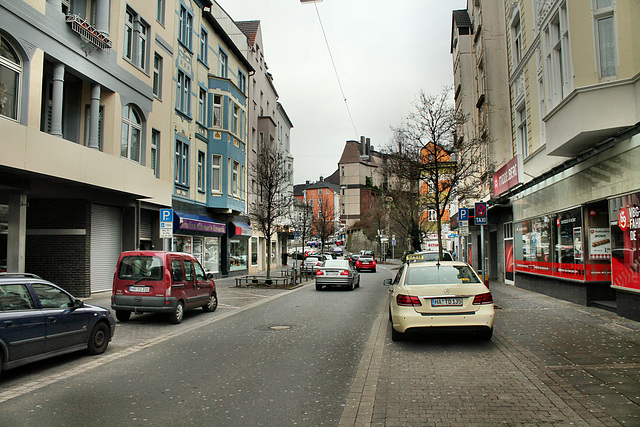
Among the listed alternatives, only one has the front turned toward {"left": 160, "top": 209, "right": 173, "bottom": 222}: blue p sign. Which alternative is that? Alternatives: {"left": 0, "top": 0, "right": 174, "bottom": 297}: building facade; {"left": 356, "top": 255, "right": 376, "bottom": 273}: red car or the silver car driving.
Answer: the building facade

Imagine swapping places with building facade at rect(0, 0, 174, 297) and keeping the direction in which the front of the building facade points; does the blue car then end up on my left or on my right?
on my right

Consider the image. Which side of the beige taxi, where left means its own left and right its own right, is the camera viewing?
back

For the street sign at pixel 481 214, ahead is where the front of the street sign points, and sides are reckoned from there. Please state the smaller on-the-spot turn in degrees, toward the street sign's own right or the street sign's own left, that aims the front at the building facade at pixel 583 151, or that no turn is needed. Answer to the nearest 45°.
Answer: approximately 45° to the street sign's own left

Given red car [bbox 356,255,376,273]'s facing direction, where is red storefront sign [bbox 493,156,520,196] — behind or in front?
behind

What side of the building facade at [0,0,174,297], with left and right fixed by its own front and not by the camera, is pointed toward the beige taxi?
front

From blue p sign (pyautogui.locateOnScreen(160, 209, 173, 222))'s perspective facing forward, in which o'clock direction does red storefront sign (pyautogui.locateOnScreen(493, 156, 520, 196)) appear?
The red storefront sign is roughly at 9 o'clock from the blue p sign.

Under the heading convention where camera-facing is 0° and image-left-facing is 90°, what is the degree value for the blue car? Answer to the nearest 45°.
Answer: approximately 225°

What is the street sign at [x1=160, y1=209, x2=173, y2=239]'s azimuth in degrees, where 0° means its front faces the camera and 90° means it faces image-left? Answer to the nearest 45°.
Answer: approximately 0°

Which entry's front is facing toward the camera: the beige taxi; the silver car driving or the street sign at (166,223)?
the street sign

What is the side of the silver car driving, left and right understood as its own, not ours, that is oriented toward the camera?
back

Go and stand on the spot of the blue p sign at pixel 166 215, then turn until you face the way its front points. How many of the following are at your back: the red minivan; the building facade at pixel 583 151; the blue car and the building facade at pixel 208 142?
1

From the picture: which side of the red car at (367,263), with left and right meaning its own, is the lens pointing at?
back
